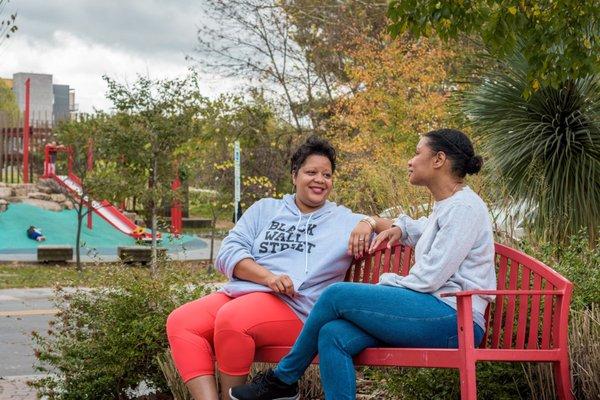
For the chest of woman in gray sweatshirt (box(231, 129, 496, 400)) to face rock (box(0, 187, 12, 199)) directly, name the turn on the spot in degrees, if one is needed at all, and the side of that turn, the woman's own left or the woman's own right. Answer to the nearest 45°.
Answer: approximately 45° to the woman's own right

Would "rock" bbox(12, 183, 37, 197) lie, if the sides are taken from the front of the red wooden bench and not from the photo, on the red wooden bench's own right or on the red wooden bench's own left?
on the red wooden bench's own right

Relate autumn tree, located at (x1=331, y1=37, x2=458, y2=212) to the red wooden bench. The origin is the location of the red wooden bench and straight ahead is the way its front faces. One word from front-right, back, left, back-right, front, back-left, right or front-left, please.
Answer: back-right

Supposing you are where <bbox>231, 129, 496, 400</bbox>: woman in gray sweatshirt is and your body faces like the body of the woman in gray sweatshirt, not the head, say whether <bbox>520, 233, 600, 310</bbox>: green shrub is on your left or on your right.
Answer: on your right

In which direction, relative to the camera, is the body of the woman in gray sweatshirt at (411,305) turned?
to the viewer's left

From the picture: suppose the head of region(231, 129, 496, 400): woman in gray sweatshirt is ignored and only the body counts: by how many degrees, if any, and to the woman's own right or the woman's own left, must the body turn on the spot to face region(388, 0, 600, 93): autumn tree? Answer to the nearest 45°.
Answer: approximately 90° to the woman's own right

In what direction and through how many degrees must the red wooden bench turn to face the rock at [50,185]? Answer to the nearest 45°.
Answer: approximately 90° to its right

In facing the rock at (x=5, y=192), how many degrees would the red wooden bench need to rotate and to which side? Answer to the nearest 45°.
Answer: approximately 90° to its right

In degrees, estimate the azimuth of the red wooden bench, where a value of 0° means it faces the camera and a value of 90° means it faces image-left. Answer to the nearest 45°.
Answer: approximately 45°
